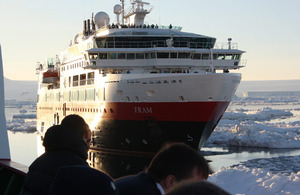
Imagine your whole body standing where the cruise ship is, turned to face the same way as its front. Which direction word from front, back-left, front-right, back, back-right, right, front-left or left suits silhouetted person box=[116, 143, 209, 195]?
front-right

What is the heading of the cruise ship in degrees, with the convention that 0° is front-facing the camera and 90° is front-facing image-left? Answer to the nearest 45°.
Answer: approximately 315°

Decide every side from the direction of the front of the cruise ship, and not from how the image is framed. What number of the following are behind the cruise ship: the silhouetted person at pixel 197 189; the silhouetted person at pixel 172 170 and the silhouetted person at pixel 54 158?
0

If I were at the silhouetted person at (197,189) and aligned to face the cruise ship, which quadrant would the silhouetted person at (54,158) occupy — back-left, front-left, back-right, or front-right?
front-left
